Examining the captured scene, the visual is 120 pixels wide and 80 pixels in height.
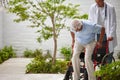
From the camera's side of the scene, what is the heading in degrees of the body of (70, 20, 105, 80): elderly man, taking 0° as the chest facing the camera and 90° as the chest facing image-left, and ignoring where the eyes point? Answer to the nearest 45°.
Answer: approximately 45°

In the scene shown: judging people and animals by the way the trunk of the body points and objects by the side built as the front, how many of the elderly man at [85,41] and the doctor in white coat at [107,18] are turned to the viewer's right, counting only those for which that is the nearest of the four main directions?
0

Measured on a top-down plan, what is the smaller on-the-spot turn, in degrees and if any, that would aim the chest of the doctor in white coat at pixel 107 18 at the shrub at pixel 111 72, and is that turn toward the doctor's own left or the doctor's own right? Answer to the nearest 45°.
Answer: approximately 45° to the doctor's own left

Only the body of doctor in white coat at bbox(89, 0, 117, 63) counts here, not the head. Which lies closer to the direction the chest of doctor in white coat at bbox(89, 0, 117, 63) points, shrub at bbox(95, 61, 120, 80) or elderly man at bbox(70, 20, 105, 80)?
the elderly man

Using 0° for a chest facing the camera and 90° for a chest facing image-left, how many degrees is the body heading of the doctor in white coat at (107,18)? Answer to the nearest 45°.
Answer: approximately 45°

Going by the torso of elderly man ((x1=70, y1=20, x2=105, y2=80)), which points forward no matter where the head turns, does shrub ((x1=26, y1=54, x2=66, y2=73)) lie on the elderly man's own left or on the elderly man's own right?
on the elderly man's own right
